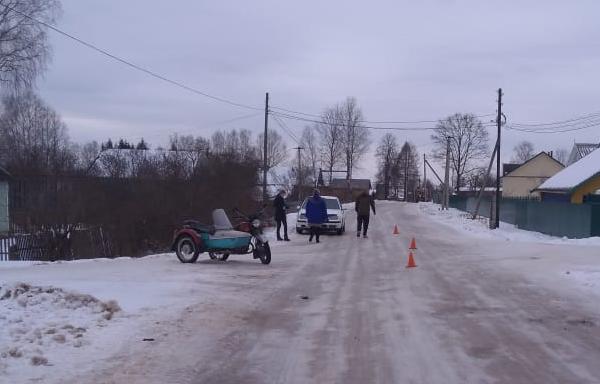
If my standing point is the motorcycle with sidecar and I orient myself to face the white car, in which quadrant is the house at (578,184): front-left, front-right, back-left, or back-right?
front-right

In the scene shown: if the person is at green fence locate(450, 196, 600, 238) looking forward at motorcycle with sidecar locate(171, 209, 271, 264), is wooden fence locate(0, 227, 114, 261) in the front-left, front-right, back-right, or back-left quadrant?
front-right

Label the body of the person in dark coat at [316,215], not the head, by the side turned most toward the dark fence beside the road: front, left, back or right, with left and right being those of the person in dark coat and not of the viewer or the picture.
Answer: left

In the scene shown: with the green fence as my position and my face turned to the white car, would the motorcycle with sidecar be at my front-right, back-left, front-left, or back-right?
front-left

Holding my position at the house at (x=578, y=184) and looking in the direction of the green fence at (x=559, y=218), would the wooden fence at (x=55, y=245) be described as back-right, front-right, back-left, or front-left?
front-right
